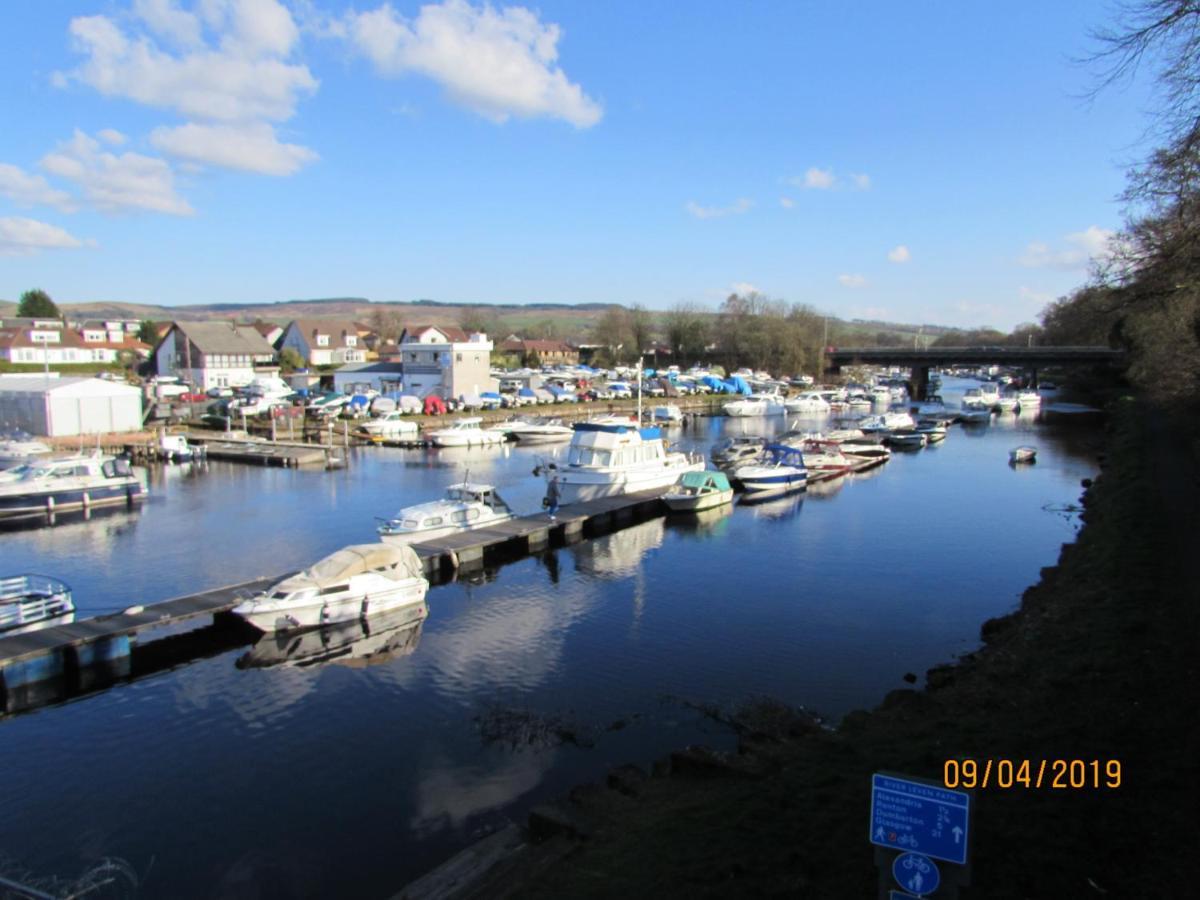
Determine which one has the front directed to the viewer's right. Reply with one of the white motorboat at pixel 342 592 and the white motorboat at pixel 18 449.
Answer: the white motorboat at pixel 18 449

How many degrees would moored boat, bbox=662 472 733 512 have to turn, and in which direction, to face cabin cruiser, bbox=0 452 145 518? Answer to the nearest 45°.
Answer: approximately 45° to its right

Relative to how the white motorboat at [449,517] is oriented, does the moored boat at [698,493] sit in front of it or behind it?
behind

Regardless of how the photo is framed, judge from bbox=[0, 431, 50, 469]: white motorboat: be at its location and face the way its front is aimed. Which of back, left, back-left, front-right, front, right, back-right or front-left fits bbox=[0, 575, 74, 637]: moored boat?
right

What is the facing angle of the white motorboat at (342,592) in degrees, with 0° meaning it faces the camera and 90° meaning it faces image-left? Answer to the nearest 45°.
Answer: approximately 45°

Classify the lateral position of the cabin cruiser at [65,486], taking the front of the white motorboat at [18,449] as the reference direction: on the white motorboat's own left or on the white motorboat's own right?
on the white motorboat's own right

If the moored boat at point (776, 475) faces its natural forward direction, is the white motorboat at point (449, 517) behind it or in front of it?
in front

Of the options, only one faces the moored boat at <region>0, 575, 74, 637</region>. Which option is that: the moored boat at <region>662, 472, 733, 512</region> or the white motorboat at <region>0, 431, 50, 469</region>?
the moored boat at <region>662, 472, 733, 512</region>

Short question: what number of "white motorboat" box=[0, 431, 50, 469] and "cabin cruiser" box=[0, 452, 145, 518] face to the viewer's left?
1

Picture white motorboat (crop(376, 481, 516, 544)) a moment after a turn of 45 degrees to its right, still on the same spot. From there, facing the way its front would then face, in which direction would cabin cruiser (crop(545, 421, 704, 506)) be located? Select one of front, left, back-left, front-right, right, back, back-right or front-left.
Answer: back-right

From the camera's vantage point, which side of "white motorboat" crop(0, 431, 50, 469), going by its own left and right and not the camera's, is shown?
right
